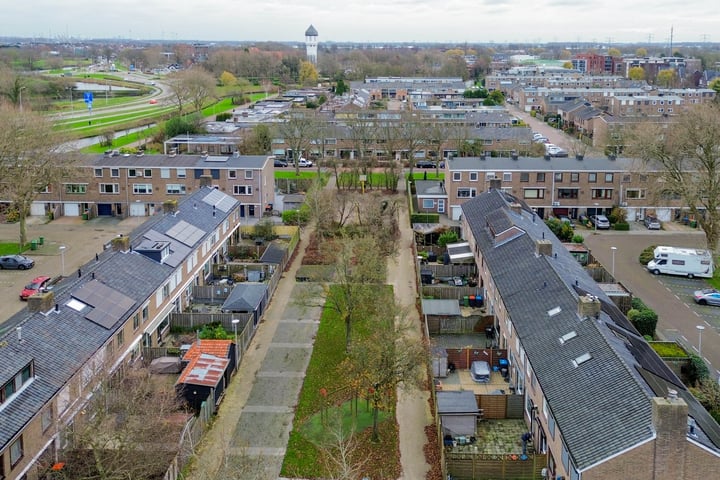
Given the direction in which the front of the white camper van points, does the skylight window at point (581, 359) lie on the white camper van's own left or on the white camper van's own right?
on the white camper van's own left

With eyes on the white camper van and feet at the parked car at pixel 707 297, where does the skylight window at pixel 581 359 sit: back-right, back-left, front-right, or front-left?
back-left

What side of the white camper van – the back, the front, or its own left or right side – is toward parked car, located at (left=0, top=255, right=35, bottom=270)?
front

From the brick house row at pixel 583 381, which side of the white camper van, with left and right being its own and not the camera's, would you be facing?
left

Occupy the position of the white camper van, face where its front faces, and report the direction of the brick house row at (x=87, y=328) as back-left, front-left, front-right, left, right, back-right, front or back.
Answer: front-left

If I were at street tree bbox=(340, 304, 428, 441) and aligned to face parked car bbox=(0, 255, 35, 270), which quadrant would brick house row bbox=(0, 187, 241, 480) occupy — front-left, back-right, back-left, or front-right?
front-left

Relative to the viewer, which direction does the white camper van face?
to the viewer's left

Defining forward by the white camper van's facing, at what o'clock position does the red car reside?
The red car is roughly at 11 o'clock from the white camper van.

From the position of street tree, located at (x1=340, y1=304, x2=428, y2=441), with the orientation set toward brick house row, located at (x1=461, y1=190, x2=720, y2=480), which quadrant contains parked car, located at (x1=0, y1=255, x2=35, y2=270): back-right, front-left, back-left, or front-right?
back-left
